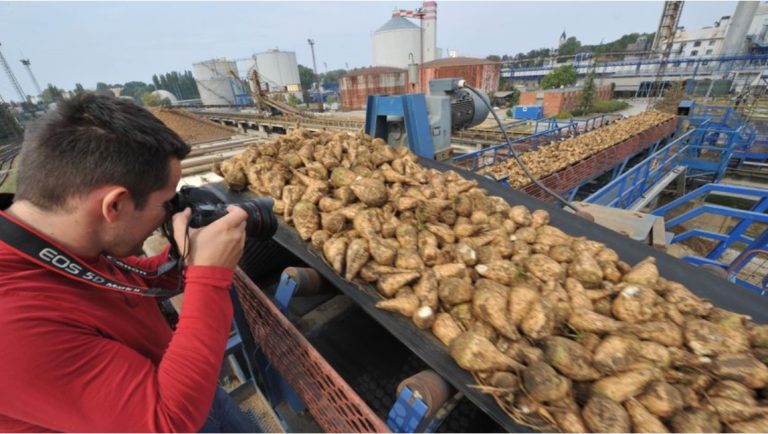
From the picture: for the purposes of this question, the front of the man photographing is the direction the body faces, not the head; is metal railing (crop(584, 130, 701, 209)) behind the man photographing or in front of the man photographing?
in front

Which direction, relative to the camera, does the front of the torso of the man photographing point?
to the viewer's right

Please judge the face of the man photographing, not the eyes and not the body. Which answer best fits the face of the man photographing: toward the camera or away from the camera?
away from the camera

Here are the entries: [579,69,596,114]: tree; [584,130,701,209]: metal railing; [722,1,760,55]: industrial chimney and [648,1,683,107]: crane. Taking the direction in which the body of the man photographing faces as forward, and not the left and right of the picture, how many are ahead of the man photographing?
4

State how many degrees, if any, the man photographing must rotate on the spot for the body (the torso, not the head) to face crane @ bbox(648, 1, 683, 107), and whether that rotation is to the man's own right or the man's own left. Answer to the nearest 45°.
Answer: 0° — they already face it

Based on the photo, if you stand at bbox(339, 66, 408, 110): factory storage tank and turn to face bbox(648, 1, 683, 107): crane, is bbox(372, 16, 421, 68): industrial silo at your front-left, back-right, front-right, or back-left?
front-left

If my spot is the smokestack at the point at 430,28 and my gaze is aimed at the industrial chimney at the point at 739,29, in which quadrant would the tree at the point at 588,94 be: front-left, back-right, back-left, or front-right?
front-right

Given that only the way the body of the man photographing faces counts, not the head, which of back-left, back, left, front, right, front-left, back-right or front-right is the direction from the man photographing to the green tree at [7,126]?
left

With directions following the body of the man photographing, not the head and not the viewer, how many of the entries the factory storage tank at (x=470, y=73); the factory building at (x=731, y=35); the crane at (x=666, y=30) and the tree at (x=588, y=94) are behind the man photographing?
0

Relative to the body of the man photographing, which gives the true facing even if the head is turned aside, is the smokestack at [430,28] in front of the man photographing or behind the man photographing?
in front

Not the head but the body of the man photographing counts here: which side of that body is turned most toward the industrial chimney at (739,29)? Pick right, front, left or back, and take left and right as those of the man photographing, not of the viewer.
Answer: front

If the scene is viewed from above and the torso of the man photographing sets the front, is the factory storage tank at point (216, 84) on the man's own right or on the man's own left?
on the man's own left
